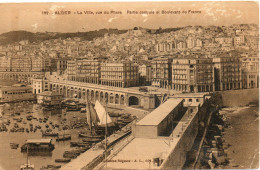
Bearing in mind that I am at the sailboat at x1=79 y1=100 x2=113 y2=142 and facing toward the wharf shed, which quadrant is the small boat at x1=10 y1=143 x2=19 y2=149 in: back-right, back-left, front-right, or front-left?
back-right
